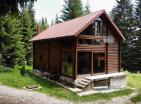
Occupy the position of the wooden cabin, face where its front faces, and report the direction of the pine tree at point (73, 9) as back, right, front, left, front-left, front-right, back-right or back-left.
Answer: back-left

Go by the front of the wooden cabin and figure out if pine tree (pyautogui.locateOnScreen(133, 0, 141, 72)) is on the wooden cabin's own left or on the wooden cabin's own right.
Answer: on the wooden cabin's own left

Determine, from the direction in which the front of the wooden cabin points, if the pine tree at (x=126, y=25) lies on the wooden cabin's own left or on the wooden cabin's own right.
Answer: on the wooden cabin's own left

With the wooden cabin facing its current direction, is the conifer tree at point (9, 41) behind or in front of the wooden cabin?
behind

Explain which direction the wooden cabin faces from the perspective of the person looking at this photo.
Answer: facing the viewer and to the right of the viewer

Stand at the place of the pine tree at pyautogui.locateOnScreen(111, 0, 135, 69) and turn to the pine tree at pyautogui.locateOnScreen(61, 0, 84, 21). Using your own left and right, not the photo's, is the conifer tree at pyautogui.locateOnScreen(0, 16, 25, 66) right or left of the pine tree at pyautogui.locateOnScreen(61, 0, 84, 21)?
left
